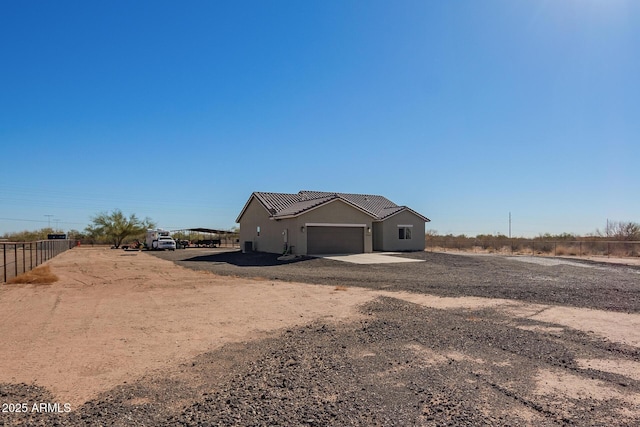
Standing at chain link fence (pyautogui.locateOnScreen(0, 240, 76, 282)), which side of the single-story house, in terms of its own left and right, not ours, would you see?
right

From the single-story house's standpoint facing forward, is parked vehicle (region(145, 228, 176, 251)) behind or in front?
behind

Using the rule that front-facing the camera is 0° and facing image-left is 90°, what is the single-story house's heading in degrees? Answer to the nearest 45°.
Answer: approximately 315°

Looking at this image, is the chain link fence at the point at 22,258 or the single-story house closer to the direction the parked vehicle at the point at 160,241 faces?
the single-story house
